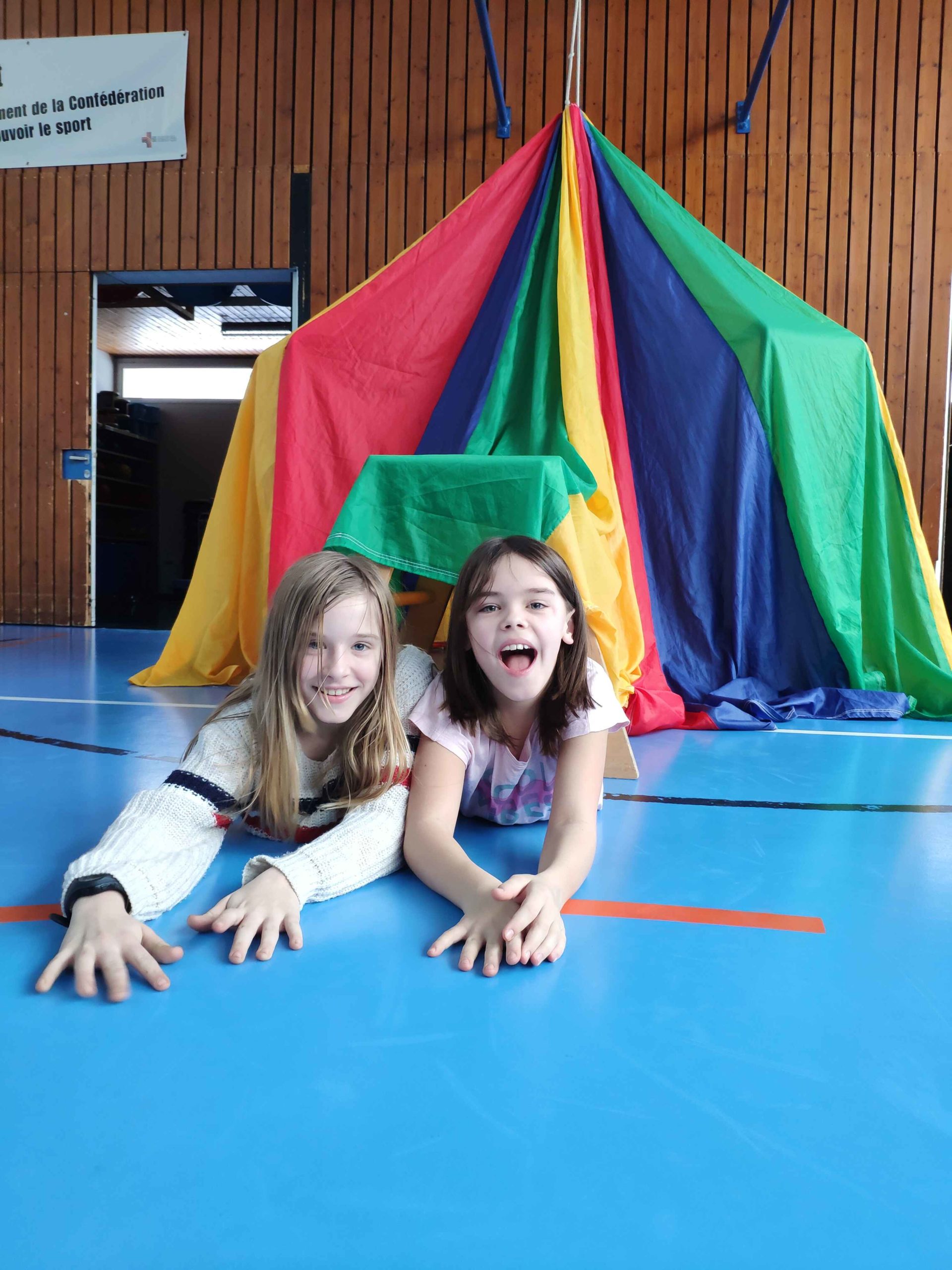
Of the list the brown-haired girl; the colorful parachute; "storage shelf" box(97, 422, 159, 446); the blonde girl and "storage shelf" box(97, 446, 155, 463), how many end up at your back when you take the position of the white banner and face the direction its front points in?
2

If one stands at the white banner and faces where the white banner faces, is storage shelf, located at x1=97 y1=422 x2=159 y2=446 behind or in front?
behind

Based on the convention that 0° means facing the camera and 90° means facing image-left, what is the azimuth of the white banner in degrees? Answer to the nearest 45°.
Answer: approximately 0°

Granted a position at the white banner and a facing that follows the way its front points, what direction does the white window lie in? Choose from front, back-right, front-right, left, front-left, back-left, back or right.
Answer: back

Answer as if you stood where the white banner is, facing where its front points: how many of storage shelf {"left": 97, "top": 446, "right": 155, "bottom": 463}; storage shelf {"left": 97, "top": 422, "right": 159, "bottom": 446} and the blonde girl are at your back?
2

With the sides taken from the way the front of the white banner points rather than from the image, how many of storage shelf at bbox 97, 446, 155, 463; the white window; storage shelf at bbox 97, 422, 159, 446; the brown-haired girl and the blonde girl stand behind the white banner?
3

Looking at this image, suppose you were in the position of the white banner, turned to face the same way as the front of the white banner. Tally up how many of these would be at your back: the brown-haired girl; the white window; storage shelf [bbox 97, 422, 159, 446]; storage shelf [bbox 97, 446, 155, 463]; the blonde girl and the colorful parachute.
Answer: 3

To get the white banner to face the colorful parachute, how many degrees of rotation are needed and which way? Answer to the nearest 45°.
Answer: approximately 45° to its left

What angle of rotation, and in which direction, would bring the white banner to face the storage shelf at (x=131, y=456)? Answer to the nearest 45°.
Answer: approximately 180°

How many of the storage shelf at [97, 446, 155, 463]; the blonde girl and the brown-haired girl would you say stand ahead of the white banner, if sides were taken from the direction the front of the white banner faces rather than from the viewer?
2

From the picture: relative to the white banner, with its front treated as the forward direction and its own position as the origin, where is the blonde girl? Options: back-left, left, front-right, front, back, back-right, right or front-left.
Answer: front

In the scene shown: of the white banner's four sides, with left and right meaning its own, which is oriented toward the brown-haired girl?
front
